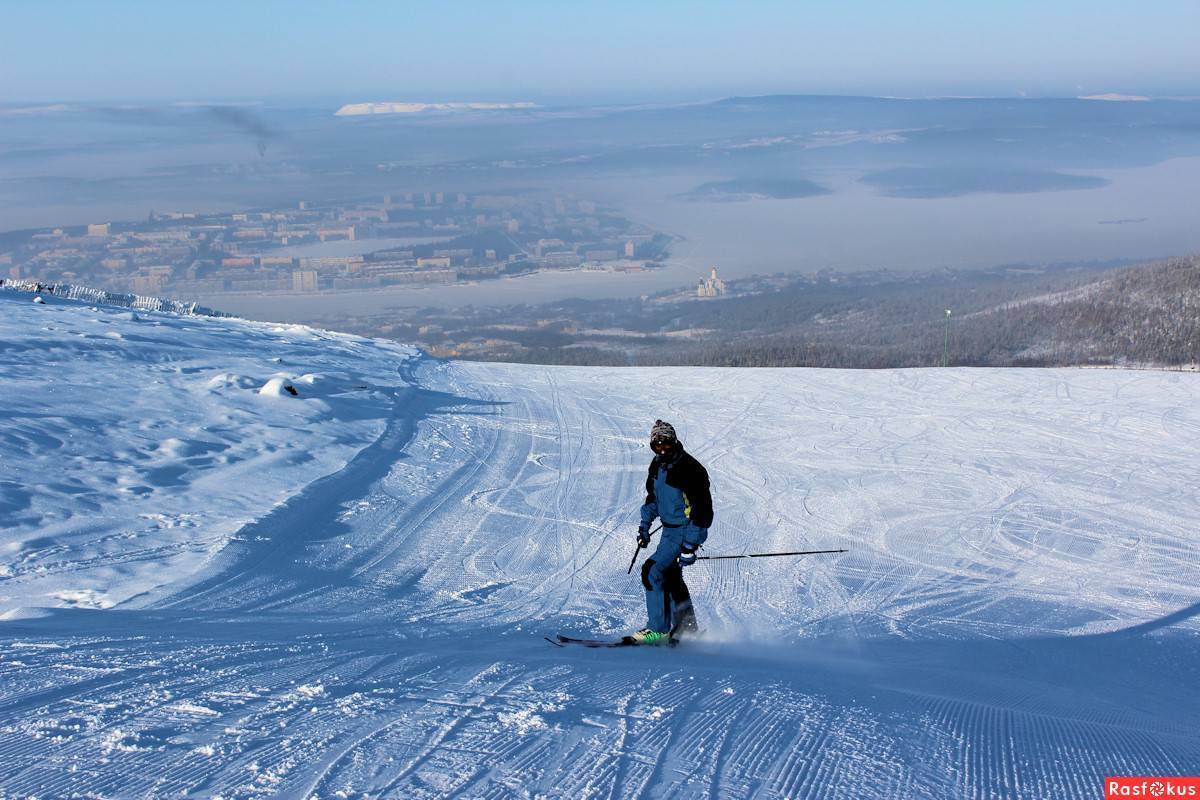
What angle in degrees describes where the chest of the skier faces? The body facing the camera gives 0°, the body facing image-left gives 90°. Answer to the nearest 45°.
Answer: approximately 45°

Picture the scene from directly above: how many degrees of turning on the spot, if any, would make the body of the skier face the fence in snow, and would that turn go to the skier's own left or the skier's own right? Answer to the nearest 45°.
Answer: approximately 90° to the skier's own right
